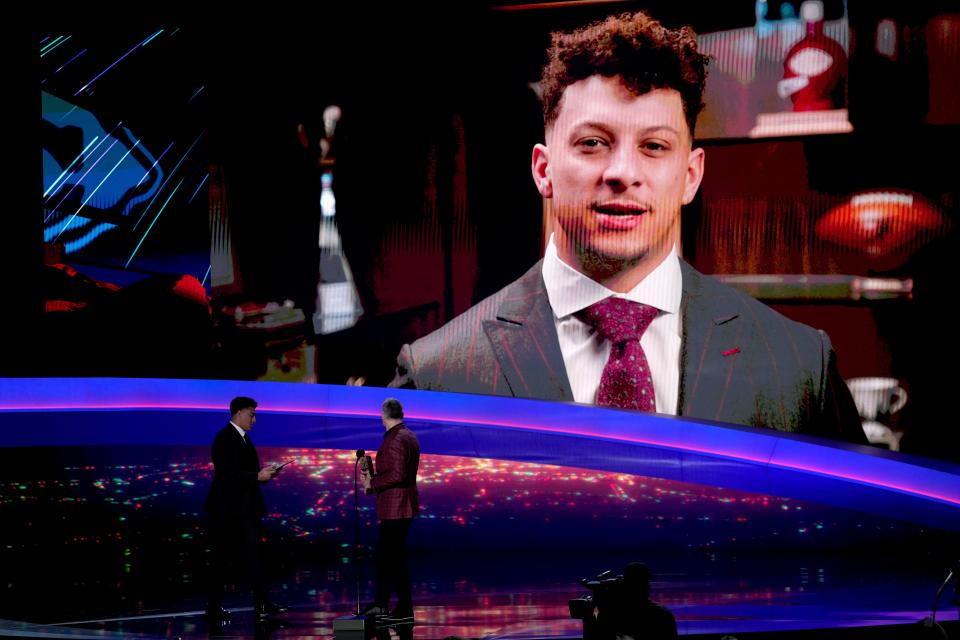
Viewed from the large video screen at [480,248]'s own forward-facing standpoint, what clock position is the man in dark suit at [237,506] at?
The man in dark suit is roughly at 1 o'clock from the large video screen.

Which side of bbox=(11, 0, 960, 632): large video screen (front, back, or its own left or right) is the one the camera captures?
front

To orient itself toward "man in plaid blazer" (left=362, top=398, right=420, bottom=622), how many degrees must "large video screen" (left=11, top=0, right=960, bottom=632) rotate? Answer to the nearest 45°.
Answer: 0° — it already faces them

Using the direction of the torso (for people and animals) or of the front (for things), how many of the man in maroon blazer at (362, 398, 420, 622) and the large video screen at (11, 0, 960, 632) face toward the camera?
1

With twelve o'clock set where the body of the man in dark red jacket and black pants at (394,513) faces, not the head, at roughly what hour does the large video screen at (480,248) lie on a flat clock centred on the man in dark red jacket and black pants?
The large video screen is roughly at 2 o'clock from the man in dark red jacket and black pants.

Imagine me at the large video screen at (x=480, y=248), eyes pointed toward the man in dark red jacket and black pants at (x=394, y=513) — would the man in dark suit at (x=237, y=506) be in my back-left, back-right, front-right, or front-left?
front-right

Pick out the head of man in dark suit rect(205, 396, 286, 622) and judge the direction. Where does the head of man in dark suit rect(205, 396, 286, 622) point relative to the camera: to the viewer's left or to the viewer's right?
to the viewer's right

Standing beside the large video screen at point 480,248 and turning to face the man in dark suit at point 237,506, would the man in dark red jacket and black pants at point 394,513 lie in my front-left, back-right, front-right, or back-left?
front-left

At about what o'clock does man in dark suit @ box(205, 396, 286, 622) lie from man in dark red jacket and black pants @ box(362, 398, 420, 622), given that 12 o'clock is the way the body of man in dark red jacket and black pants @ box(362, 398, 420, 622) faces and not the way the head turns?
man in dark suit @ box(205, 396, 286, 622) is roughly at 11 o'clock from man in dark red jacket and black pants @ box(362, 398, 420, 622).

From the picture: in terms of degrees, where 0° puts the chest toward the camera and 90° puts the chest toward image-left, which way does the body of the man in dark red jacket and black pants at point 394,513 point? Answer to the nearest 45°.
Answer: approximately 135°
